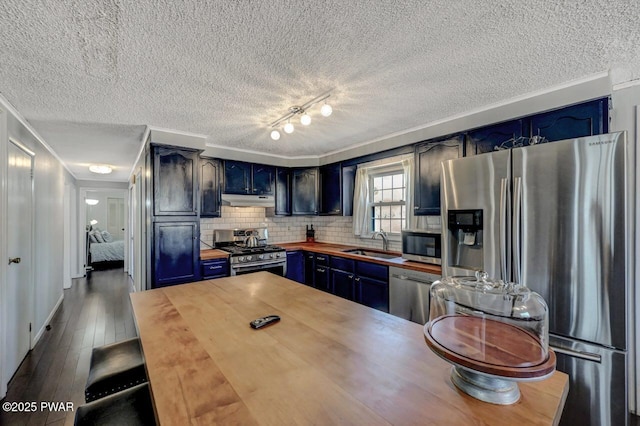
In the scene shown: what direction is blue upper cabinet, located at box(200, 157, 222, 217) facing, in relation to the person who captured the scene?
facing the viewer

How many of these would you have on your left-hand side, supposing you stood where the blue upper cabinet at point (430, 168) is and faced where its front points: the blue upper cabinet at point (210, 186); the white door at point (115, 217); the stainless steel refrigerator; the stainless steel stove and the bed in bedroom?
1

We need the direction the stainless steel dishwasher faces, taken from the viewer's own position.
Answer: facing the viewer and to the left of the viewer

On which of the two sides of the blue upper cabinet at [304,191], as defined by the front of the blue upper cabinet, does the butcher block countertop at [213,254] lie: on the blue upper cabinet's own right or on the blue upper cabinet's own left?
on the blue upper cabinet's own right

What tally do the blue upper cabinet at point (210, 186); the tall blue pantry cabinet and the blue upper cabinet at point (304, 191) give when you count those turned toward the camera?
3

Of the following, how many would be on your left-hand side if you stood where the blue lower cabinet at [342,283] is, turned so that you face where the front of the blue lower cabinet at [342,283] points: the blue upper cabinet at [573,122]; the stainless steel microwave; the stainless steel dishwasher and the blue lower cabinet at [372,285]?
4

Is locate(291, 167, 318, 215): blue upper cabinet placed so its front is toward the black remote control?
yes

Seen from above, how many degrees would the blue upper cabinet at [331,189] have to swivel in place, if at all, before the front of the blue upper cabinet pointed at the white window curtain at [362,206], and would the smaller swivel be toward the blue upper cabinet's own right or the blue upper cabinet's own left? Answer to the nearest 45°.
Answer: approximately 90° to the blue upper cabinet's own left

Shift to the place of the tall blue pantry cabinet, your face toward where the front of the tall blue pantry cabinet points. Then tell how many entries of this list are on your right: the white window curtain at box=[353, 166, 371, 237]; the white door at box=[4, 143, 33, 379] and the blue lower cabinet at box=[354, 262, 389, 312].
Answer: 1

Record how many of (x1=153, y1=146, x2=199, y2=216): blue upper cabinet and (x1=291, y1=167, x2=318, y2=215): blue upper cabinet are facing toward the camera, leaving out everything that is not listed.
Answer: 2

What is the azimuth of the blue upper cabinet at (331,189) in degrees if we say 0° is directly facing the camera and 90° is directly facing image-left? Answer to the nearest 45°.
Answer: approximately 45°

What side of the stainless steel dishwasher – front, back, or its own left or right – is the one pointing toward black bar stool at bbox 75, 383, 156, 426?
front

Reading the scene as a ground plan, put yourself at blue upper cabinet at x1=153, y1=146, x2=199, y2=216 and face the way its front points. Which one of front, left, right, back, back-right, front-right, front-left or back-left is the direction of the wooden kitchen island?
front
